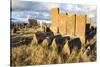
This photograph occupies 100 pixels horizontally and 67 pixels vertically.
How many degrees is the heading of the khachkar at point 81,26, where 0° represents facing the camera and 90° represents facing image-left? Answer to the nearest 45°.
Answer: approximately 0°
